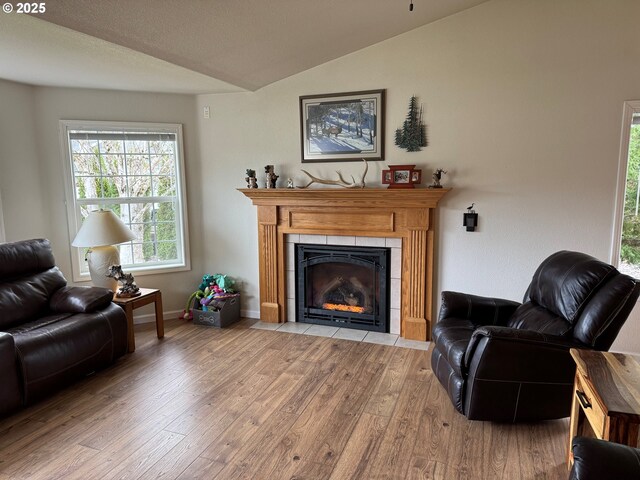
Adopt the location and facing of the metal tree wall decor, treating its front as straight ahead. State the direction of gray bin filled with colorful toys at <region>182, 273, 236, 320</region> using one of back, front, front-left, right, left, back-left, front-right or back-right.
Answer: right

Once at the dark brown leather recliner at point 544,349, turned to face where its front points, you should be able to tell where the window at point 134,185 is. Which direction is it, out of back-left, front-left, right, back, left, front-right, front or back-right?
front-right

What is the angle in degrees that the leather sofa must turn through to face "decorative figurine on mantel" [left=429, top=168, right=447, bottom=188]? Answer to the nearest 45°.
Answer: approximately 45° to its left

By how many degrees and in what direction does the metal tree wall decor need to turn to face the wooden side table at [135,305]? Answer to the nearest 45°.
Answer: approximately 90° to its right

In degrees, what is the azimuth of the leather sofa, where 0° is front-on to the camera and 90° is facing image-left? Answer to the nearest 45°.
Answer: approximately 315°

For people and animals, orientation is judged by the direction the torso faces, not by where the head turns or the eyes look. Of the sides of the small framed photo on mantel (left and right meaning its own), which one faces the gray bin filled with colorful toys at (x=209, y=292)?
right

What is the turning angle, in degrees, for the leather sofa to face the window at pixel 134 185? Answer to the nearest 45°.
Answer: approximately 90° to its left

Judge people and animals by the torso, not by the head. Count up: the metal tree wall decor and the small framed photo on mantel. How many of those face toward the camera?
2

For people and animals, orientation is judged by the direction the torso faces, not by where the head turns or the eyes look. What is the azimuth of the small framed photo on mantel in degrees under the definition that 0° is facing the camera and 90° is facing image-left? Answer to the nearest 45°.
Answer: approximately 0°

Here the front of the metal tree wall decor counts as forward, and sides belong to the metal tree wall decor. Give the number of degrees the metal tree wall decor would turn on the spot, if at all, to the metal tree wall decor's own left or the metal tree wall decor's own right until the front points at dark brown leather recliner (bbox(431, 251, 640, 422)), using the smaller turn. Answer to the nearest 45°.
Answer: approximately 45° to the metal tree wall decor's own left

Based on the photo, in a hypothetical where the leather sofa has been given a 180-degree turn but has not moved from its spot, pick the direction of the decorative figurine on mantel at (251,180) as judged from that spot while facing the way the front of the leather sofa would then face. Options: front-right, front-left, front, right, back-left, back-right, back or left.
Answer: back-right

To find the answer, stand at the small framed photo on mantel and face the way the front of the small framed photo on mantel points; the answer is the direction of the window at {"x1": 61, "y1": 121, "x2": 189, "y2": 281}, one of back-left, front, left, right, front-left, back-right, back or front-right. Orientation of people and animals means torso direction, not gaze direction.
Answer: right

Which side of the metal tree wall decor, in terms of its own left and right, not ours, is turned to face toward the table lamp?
right

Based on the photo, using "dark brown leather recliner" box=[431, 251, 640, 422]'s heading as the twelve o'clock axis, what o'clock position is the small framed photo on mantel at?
The small framed photo on mantel is roughly at 3 o'clock from the dark brown leather recliner.

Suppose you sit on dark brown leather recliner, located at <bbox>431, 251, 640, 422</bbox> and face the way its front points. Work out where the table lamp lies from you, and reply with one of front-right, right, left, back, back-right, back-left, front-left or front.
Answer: front-right
